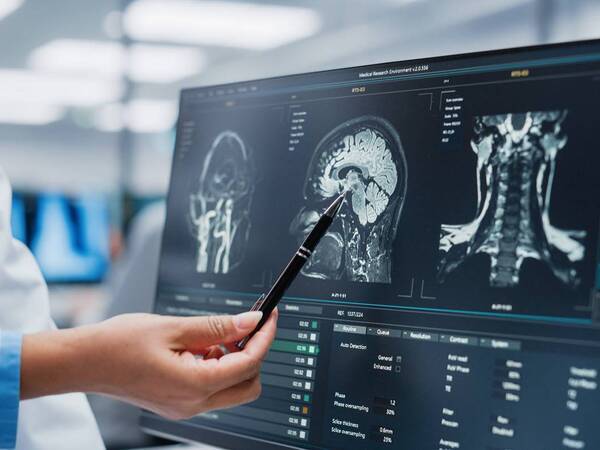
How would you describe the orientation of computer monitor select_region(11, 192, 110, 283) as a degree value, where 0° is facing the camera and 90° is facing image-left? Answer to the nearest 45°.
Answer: approximately 0°
